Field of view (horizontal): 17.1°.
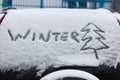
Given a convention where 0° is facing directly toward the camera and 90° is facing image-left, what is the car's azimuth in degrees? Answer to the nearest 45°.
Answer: approximately 180°
